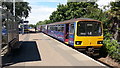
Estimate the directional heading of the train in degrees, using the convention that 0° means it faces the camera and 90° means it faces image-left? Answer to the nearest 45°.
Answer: approximately 315°

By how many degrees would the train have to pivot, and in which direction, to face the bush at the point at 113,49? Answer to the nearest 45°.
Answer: approximately 45° to its left

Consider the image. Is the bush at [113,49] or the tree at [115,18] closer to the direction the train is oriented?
the bush

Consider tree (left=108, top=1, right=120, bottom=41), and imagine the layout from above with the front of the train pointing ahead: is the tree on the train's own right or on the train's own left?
on the train's own left
